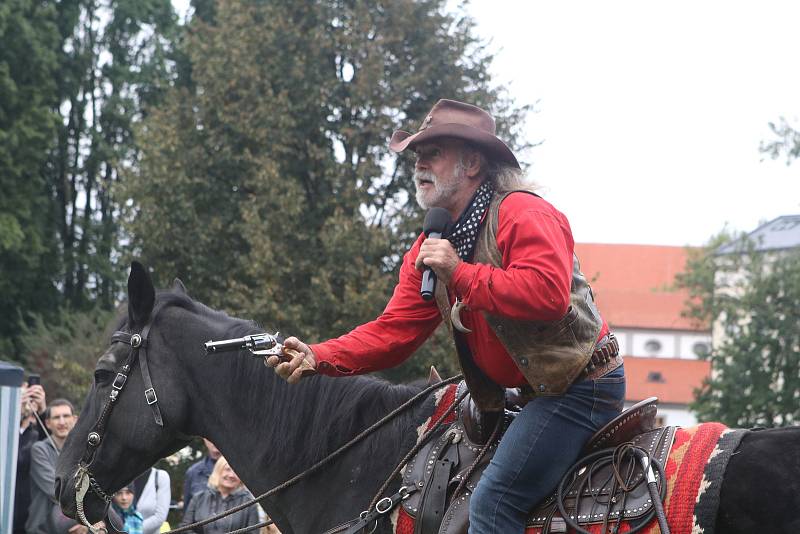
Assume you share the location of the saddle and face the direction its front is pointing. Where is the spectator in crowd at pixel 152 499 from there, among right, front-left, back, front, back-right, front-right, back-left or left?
front-right

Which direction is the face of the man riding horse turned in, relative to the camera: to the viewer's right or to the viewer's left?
to the viewer's left

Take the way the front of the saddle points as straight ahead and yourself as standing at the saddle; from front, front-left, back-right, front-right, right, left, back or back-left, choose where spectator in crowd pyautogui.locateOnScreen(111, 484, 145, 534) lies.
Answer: front-right

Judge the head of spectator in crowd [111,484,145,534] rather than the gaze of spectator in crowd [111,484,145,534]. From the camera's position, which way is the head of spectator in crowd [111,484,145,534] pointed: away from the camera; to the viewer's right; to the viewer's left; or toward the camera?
toward the camera

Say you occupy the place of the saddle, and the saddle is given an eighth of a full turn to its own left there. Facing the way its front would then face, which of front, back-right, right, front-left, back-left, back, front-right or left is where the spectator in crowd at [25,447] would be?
right

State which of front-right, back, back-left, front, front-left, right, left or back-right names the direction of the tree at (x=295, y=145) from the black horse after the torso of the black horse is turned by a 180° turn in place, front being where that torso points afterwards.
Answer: left

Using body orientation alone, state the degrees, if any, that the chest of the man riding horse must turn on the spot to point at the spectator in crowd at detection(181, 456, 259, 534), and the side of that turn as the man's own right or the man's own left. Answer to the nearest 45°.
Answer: approximately 45° to the man's own right

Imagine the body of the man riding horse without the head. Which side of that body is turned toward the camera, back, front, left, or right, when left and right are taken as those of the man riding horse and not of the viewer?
left

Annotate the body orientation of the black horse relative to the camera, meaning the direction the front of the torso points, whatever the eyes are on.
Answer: to the viewer's left

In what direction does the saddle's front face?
to the viewer's left
